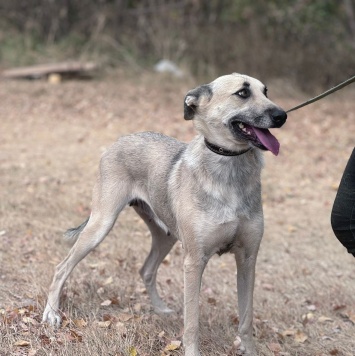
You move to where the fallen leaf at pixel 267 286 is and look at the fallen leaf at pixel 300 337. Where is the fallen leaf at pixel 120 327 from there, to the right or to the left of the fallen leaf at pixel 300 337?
right

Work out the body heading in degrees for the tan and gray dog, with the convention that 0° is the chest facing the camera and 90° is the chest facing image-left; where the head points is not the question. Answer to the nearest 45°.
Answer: approximately 315°

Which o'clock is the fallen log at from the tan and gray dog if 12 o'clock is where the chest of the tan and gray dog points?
The fallen log is roughly at 7 o'clock from the tan and gray dog.
